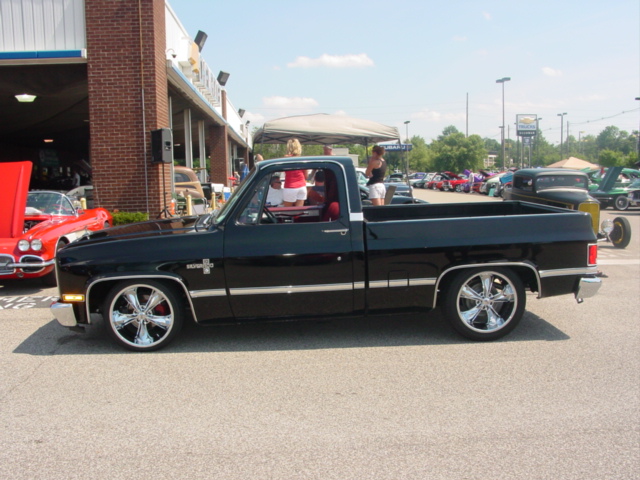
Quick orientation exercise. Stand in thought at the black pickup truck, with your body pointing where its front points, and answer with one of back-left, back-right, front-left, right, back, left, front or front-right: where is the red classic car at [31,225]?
front-right

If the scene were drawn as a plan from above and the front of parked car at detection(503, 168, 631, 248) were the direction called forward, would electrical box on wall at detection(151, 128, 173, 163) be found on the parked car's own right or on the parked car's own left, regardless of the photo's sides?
on the parked car's own right

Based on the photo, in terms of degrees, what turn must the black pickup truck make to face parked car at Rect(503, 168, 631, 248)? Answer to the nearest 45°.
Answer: approximately 135° to its right

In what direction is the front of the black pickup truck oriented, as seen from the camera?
facing to the left of the viewer

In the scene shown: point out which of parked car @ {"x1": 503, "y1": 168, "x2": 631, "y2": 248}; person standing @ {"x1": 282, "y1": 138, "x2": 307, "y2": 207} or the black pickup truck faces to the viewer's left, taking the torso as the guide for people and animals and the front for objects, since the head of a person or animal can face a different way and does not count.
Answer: the black pickup truck

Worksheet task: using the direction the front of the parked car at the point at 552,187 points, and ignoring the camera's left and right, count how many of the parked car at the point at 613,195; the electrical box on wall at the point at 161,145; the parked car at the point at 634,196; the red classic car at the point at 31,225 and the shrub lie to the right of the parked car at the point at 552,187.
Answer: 3

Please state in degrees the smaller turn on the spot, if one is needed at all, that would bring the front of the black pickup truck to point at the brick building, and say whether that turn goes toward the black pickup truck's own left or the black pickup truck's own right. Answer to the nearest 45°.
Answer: approximately 45° to the black pickup truck's own right

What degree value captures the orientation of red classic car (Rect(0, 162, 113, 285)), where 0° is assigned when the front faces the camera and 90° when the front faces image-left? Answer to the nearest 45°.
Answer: approximately 45°

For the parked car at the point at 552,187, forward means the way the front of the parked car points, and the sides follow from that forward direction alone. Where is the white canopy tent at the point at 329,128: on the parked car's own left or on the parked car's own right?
on the parked car's own right

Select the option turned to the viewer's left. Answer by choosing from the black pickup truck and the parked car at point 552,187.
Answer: the black pickup truck
